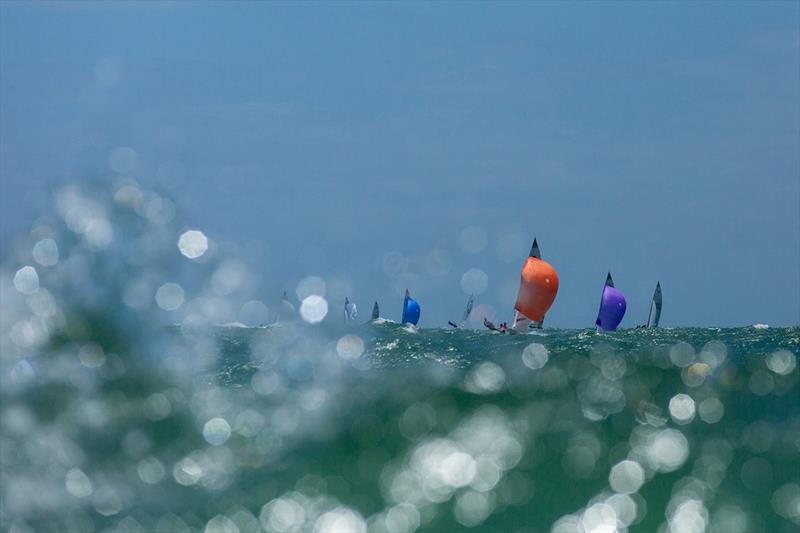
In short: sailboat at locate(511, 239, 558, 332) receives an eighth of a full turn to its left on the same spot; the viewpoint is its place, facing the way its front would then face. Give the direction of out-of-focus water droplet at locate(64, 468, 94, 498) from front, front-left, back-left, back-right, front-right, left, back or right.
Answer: right

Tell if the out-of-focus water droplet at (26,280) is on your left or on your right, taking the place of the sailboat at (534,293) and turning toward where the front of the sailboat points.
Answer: on your right

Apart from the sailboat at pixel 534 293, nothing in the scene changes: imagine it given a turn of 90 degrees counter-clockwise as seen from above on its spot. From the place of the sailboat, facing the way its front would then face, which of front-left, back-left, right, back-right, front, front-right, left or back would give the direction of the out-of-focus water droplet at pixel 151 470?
back-right

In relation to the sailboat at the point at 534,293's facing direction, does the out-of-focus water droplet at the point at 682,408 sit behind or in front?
in front

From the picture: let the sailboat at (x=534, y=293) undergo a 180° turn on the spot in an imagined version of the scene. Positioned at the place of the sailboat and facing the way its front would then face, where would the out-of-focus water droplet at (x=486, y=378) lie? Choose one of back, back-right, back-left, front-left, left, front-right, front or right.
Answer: back-left

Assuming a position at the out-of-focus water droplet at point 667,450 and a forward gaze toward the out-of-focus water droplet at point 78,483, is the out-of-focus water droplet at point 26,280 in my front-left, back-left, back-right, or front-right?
front-right

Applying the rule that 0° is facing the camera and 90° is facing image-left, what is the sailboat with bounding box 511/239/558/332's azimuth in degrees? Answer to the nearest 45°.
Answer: approximately 315°

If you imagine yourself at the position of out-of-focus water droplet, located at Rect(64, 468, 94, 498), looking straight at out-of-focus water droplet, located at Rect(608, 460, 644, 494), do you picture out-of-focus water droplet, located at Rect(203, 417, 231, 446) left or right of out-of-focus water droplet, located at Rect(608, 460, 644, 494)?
left

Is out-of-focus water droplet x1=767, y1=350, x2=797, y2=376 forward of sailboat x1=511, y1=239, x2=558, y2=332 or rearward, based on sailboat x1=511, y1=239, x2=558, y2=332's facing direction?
forward

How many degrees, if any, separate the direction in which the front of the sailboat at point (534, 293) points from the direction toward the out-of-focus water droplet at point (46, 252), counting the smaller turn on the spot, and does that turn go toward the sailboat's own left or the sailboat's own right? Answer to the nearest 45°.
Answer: approximately 45° to the sailboat's own right

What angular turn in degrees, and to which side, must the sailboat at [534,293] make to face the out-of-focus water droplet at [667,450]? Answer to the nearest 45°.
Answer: approximately 45° to its right

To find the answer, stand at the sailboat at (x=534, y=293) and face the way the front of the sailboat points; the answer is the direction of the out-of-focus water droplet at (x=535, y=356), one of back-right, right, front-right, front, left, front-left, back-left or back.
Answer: front-right
